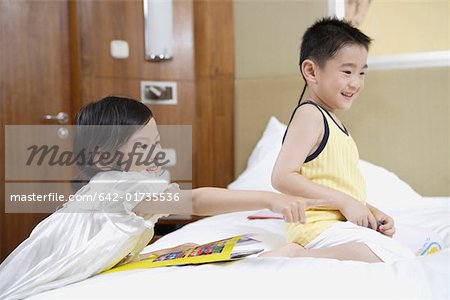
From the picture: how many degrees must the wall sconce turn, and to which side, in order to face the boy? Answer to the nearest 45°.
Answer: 0° — it already faces them

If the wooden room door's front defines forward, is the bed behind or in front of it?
in front

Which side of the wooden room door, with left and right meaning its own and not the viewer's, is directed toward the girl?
front

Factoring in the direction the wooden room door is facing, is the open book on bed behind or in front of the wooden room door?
in front

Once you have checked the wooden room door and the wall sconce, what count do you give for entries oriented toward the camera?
2

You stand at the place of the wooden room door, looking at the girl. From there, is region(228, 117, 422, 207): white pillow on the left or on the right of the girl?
left

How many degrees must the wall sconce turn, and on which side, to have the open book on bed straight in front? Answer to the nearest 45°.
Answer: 0° — it already faces it
